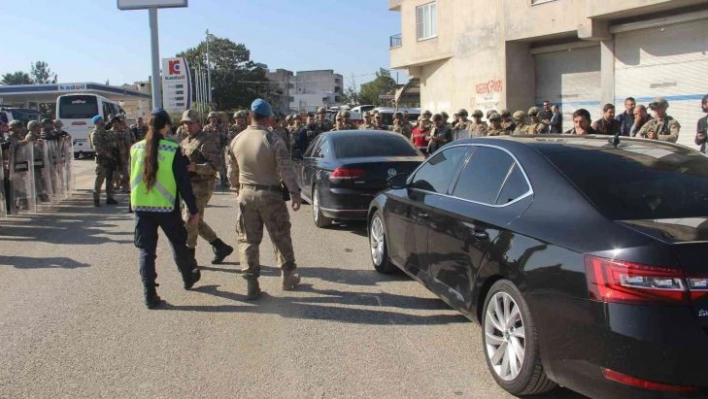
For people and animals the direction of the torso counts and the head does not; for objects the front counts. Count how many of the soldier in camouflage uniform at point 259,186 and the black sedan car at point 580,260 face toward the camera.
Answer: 0

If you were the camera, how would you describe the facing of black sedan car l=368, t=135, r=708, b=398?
facing away from the viewer and to the left of the viewer

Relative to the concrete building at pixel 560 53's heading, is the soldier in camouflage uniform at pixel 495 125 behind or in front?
in front

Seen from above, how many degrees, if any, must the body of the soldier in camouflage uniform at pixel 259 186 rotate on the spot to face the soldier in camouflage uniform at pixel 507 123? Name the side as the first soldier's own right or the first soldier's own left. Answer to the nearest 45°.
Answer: approximately 45° to the first soldier's own right

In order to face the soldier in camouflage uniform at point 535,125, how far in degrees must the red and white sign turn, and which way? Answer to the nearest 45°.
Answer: approximately 45° to its left

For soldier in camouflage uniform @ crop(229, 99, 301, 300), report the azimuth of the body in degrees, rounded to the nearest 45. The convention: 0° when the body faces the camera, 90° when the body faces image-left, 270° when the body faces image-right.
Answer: approximately 180°

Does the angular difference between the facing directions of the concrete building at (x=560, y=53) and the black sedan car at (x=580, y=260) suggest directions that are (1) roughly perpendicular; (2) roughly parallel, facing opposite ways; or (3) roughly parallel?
roughly perpendicular

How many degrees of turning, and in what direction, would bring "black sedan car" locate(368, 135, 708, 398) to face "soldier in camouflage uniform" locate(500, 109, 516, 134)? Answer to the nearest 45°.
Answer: approximately 45° to its right

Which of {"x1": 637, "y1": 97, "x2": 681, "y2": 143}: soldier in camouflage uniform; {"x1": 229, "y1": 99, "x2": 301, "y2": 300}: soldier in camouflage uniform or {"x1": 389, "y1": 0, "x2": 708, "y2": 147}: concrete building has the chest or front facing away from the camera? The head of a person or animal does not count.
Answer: {"x1": 229, "y1": 99, "x2": 301, "y2": 300}: soldier in camouflage uniform

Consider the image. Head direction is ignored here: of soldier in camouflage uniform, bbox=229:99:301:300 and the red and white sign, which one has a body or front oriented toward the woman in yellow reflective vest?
the red and white sign

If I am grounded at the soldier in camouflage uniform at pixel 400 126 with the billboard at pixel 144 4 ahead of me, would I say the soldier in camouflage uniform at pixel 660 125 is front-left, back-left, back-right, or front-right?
back-left

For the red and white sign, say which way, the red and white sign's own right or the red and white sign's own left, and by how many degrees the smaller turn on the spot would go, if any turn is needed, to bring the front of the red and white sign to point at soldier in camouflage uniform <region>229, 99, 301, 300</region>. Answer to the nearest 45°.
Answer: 0° — it already faces them
